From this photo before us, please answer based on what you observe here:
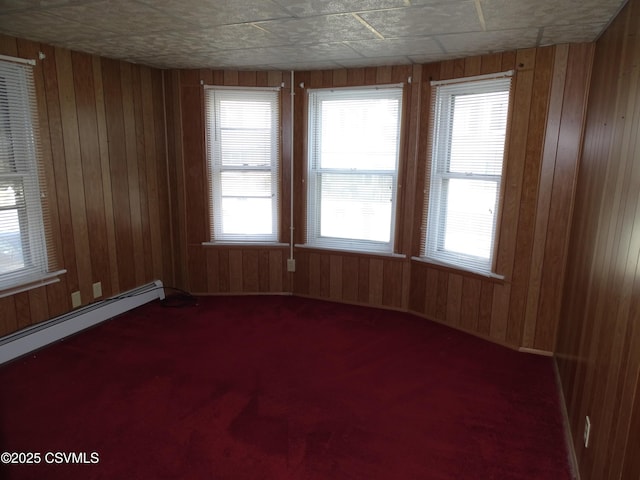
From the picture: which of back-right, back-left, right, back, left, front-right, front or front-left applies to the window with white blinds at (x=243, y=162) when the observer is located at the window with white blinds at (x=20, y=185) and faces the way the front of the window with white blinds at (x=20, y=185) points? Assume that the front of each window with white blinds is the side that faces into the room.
front-left

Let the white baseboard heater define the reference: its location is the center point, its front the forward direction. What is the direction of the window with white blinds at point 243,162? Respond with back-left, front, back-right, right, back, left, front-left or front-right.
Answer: front-left

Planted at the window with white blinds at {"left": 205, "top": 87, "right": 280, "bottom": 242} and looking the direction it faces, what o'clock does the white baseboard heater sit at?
The white baseboard heater is roughly at 2 o'clock from the window with white blinds.

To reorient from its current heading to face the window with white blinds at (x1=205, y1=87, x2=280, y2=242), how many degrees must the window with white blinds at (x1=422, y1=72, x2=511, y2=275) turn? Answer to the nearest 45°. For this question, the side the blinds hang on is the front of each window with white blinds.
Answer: approximately 45° to its right

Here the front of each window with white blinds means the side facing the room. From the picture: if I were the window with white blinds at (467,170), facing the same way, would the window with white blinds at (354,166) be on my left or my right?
on my right

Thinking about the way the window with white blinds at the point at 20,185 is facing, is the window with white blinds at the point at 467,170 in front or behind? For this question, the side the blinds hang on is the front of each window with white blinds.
in front

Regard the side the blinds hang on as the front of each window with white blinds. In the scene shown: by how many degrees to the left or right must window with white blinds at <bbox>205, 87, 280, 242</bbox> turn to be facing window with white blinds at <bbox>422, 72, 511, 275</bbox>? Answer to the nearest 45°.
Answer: approximately 45° to its left

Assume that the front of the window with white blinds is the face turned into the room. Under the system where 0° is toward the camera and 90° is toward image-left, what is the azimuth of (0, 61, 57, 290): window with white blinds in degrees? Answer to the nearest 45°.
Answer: approximately 315°

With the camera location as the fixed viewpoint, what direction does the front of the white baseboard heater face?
facing the viewer and to the right of the viewer

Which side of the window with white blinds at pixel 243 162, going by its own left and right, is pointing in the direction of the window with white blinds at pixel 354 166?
left

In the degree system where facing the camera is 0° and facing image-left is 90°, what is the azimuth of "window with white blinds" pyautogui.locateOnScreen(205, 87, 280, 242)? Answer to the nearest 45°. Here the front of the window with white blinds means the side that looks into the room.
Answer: approximately 0°

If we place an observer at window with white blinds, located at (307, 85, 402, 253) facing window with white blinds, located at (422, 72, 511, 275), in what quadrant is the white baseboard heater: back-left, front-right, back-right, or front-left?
back-right

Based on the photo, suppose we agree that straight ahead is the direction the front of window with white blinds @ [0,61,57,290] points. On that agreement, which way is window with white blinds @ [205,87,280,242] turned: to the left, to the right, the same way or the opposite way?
to the right

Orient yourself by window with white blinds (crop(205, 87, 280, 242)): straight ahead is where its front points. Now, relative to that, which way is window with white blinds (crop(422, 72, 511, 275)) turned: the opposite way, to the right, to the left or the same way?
to the right

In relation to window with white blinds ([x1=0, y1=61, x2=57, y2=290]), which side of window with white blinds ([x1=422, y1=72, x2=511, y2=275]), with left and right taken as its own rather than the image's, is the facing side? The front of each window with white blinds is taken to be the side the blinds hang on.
front
